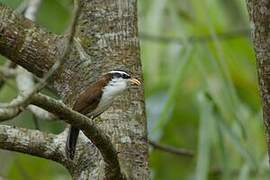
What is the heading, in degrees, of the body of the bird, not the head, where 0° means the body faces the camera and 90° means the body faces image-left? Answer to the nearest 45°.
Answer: approximately 270°
